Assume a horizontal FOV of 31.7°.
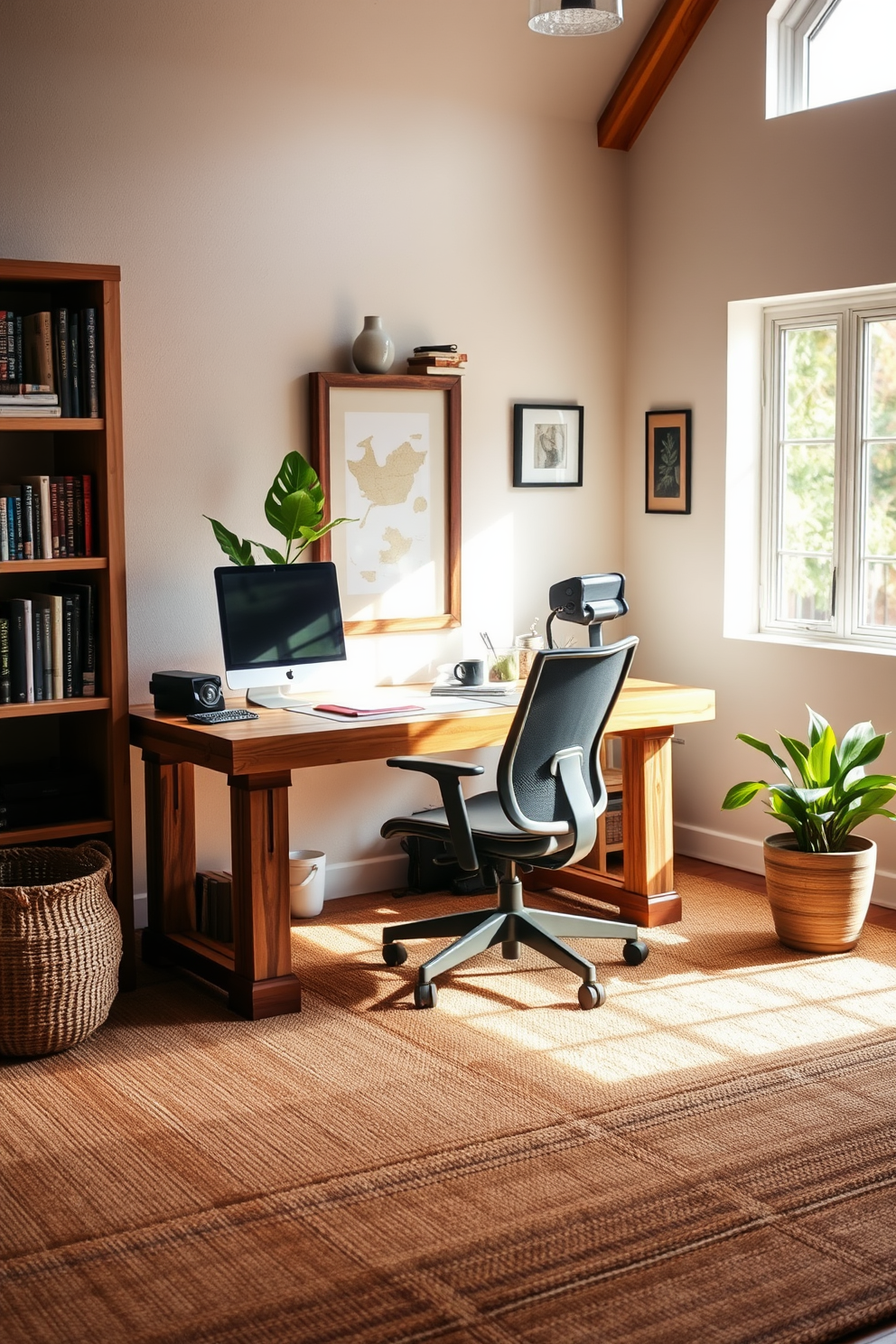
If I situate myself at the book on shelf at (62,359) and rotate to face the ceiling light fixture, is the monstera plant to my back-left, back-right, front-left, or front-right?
front-left

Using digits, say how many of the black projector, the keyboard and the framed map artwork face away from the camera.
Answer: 0

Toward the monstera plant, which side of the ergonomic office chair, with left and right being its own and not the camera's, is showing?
front

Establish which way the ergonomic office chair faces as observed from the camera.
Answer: facing away from the viewer and to the left of the viewer

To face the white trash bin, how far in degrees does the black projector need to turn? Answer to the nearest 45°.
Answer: approximately 90° to its left

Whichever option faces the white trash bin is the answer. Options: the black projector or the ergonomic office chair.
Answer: the ergonomic office chair

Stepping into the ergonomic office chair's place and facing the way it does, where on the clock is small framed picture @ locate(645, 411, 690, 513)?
The small framed picture is roughly at 2 o'clock from the ergonomic office chair.

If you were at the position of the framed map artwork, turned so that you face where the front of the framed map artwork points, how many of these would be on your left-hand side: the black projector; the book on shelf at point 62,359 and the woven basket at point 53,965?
0

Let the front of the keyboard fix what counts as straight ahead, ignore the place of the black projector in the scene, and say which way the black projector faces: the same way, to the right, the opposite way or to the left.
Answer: the same way

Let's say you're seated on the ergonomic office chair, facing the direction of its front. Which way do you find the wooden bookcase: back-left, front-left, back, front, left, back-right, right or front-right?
front-left

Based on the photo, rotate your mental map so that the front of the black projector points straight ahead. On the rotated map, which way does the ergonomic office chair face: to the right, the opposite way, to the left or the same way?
the opposite way

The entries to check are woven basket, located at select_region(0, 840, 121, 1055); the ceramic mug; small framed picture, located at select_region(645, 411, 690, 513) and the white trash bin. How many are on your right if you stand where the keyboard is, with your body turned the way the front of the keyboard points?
1

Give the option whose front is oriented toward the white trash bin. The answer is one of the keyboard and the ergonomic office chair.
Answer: the ergonomic office chair

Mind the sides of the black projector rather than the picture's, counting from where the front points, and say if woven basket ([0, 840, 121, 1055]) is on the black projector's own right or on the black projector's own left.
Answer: on the black projector's own right

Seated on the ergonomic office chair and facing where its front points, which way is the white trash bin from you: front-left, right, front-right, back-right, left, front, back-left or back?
front

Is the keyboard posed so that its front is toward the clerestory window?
no

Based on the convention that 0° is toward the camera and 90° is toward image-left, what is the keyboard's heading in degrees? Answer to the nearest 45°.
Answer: approximately 315°

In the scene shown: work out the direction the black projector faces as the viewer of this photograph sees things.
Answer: facing the viewer and to the right of the viewer

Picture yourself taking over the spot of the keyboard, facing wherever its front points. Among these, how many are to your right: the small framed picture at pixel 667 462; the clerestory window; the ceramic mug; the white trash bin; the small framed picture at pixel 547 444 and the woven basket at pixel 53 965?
1

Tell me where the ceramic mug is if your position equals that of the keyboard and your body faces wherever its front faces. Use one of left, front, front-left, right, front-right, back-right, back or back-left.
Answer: left

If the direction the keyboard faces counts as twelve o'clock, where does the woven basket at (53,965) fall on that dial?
The woven basket is roughly at 3 o'clock from the keyboard.
